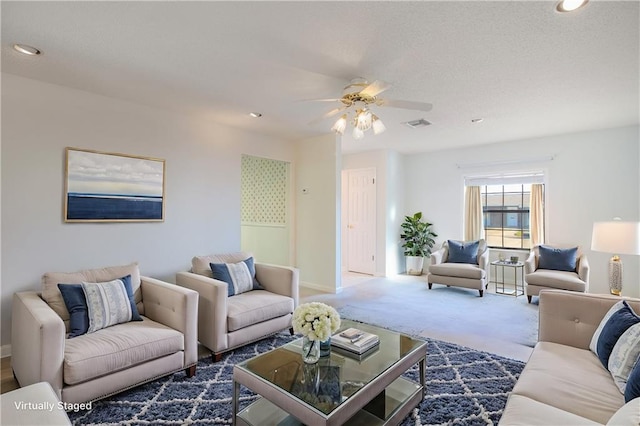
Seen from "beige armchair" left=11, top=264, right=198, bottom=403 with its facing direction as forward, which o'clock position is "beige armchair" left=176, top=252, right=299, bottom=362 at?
"beige armchair" left=176, top=252, right=299, bottom=362 is roughly at 10 o'clock from "beige armchair" left=11, top=264, right=198, bottom=403.

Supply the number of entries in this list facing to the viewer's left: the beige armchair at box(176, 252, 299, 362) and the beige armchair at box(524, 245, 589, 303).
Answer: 0

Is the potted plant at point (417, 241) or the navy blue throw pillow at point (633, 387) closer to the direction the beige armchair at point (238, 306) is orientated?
the navy blue throw pillow

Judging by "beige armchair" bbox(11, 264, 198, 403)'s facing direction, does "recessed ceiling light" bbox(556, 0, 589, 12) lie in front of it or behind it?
in front

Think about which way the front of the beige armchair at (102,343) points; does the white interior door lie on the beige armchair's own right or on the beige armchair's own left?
on the beige armchair's own left

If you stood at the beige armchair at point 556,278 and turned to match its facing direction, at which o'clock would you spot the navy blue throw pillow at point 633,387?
The navy blue throw pillow is roughly at 12 o'clock from the beige armchair.

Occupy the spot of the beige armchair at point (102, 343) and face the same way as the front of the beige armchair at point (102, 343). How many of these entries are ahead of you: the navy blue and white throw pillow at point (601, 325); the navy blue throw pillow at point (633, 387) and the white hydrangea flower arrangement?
3

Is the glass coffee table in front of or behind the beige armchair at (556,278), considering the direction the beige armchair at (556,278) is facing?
in front

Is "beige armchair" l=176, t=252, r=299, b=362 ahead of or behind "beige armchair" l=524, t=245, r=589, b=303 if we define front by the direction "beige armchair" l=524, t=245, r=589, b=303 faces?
ahead

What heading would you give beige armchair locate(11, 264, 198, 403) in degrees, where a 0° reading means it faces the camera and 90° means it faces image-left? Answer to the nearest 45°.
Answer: approximately 315°

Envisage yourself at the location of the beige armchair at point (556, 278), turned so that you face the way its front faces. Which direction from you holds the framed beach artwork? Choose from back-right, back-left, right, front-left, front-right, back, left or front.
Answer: front-right

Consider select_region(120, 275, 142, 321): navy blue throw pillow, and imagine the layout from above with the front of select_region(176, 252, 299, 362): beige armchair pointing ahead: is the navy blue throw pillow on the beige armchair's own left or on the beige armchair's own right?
on the beige armchair's own right

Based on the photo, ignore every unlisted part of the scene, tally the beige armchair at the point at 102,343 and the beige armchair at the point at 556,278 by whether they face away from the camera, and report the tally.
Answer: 0

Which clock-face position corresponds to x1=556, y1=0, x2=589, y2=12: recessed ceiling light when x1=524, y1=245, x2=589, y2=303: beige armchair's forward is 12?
The recessed ceiling light is roughly at 12 o'clock from the beige armchair.

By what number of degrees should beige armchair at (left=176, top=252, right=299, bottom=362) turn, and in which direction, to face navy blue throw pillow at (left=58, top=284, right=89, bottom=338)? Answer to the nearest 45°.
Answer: approximately 135° to its right

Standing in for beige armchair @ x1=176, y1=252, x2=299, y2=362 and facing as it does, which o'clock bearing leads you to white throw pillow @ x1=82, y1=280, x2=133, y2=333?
The white throw pillow is roughly at 4 o'clock from the beige armchair.
